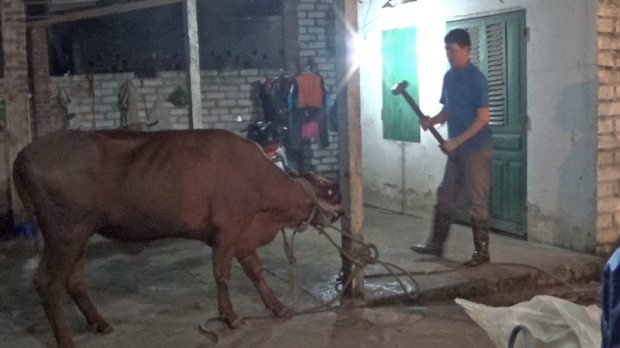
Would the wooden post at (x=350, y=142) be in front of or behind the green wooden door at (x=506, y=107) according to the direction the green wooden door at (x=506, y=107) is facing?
in front

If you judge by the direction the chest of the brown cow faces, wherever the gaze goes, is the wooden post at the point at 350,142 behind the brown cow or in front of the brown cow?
in front

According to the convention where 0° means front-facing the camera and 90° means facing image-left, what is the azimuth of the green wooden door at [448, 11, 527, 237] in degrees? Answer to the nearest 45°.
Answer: approximately 45°

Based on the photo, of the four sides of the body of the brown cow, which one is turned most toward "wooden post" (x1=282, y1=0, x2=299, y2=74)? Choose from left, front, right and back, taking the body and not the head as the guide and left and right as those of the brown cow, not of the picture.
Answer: left

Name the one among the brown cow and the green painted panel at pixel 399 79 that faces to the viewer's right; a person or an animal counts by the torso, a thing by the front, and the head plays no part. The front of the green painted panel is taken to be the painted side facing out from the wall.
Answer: the brown cow

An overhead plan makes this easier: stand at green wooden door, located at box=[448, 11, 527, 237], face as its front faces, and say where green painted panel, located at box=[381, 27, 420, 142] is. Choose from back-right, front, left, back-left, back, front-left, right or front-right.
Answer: right

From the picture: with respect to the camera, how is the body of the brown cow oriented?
to the viewer's right

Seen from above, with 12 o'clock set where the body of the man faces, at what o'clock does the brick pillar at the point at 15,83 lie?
The brick pillar is roughly at 2 o'clock from the man.

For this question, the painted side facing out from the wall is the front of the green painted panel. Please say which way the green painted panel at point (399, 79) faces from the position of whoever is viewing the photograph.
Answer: facing the viewer and to the left of the viewer

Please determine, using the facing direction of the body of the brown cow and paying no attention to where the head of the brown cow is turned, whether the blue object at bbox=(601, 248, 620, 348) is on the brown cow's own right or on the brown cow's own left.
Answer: on the brown cow's own right

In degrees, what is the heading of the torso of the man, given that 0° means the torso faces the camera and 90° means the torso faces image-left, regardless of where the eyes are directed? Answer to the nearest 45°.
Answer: approximately 45°

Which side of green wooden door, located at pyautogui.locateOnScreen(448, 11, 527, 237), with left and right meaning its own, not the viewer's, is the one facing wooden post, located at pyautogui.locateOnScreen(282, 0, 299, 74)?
right

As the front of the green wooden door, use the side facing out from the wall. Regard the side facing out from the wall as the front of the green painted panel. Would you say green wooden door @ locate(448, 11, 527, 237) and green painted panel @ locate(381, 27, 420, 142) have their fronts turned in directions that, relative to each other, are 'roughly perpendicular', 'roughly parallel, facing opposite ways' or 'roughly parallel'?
roughly parallel

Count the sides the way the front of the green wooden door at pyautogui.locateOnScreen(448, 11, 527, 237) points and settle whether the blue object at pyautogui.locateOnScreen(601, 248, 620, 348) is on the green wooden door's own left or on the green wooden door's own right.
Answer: on the green wooden door's own left

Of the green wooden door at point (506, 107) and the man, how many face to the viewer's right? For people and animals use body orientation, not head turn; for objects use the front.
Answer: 0

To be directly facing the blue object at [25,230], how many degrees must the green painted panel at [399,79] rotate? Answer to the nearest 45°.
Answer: approximately 45° to its right
